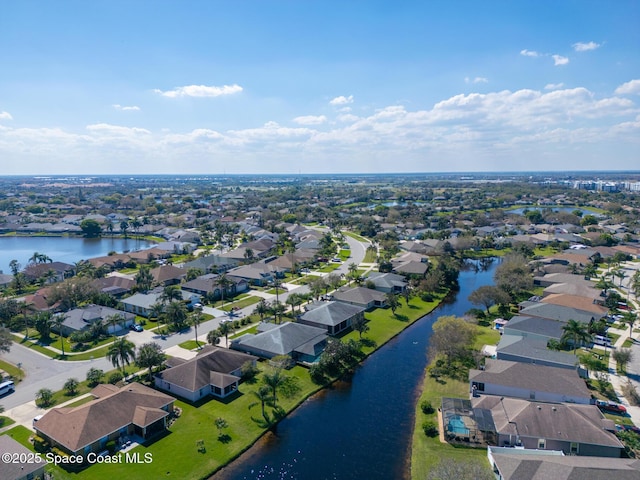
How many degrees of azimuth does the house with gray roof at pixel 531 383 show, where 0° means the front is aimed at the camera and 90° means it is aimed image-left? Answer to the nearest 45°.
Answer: approximately 270°

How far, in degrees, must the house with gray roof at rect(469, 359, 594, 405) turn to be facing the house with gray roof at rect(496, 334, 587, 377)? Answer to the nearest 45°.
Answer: approximately 90° to its left

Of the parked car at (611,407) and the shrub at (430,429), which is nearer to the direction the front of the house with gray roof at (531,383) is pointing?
the parked car

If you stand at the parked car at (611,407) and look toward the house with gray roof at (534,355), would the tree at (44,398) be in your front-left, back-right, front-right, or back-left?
front-left

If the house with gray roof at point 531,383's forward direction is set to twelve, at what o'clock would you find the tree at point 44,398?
The tree is roughly at 5 o'clock from the house with gray roof.

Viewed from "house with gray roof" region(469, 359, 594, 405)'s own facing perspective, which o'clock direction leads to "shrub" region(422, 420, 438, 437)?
The shrub is roughly at 4 o'clock from the house with gray roof.

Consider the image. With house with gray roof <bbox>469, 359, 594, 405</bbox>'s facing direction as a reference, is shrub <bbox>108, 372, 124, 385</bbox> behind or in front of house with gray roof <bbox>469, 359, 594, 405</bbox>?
behind

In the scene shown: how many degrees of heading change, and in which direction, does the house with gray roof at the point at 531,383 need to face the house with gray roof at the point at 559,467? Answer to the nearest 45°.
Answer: approximately 90° to its right

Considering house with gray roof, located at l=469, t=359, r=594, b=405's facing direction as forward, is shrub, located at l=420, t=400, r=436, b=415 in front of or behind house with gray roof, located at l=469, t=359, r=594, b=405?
behind

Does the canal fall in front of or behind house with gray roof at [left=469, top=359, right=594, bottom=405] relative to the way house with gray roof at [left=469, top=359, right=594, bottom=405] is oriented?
behind

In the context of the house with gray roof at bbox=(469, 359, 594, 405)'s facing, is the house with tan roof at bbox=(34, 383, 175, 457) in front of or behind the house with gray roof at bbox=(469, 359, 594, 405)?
behind
